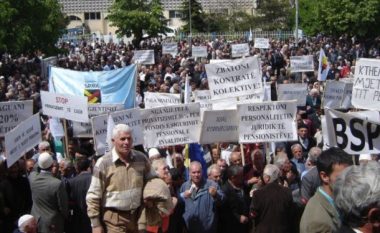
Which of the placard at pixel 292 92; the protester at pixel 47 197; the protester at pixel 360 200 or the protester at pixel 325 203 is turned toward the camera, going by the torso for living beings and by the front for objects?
the placard

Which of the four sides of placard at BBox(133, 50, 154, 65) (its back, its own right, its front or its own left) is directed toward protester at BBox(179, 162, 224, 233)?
front

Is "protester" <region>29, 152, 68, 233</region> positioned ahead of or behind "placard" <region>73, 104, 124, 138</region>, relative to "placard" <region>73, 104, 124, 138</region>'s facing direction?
ahead

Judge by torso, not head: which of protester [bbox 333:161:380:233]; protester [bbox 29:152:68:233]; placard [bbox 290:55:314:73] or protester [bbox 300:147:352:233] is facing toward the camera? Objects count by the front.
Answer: the placard

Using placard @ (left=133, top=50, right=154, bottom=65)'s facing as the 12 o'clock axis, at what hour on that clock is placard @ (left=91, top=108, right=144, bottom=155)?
placard @ (left=91, top=108, right=144, bottom=155) is roughly at 12 o'clock from placard @ (left=133, top=50, right=154, bottom=65).

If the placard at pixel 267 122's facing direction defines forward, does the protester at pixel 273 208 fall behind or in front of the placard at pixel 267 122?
in front

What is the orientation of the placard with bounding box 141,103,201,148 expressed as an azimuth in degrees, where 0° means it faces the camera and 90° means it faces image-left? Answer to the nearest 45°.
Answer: approximately 0°

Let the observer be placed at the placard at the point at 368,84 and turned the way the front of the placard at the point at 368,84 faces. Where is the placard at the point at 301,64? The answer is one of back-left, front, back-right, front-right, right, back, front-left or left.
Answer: back
